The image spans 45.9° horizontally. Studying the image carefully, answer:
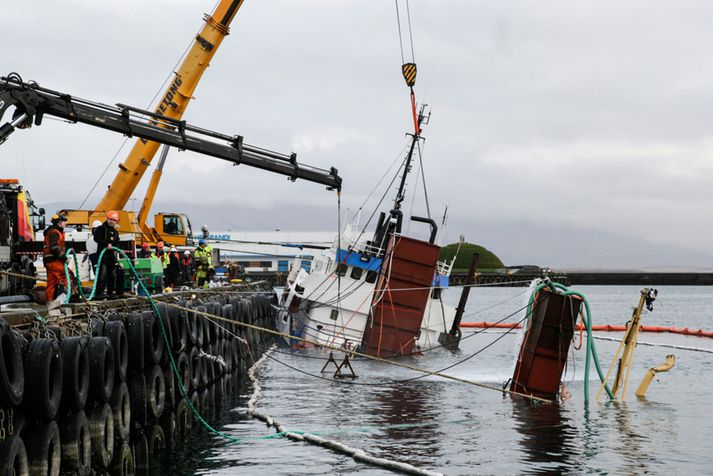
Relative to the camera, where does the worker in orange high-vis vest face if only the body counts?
to the viewer's right

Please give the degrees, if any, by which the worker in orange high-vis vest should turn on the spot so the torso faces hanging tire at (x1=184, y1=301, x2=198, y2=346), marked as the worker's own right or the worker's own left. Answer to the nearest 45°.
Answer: approximately 45° to the worker's own left

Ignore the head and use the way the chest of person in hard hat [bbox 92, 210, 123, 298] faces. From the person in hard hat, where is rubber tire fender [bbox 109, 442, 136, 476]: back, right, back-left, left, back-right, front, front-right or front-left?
front-right

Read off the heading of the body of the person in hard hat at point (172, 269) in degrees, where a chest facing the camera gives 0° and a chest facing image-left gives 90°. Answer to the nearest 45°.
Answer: approximately 180°

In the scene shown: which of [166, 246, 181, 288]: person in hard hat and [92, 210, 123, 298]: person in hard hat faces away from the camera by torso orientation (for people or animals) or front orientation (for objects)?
[166, 246, 181, 288]: person in hard hat

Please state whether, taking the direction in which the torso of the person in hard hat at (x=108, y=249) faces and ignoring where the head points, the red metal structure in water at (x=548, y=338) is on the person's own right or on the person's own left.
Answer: on the person's own left

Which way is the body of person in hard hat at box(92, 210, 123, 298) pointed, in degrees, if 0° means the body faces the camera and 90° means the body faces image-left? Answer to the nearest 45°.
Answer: approximately 315°

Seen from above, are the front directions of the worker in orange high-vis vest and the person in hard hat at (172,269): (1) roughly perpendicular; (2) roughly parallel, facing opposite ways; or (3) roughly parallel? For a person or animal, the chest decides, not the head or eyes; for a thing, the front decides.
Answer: roughly perpendicular

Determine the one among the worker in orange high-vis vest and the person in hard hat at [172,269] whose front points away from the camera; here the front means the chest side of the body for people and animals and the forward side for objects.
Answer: the person in hard hat

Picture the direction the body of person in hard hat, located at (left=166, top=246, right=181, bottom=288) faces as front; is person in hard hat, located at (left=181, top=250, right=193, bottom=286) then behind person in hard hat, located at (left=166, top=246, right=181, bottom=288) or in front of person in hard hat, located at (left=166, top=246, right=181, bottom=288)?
in front
